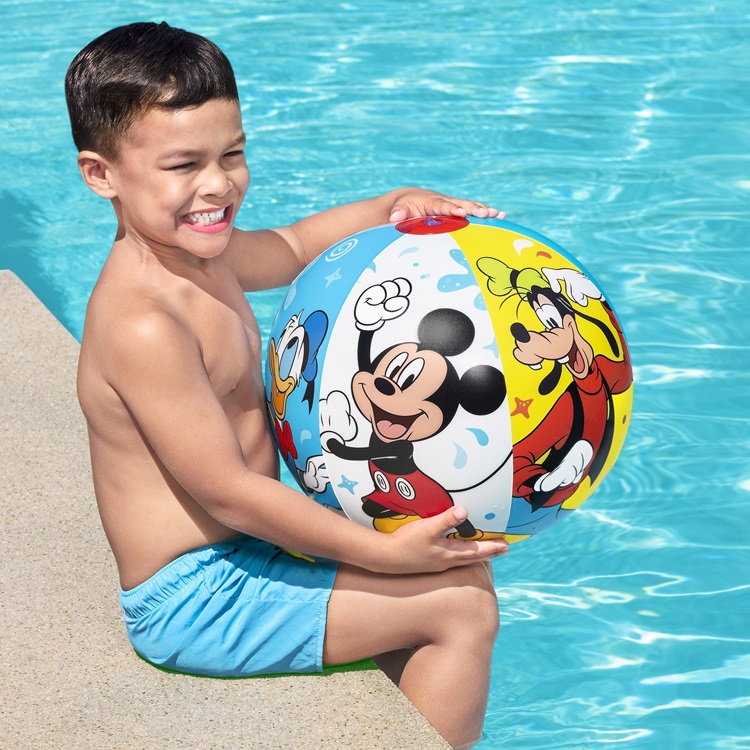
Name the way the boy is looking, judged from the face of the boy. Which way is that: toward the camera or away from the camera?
toward the camera

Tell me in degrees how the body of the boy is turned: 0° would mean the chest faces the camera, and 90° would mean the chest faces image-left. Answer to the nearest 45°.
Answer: approximately 270°
